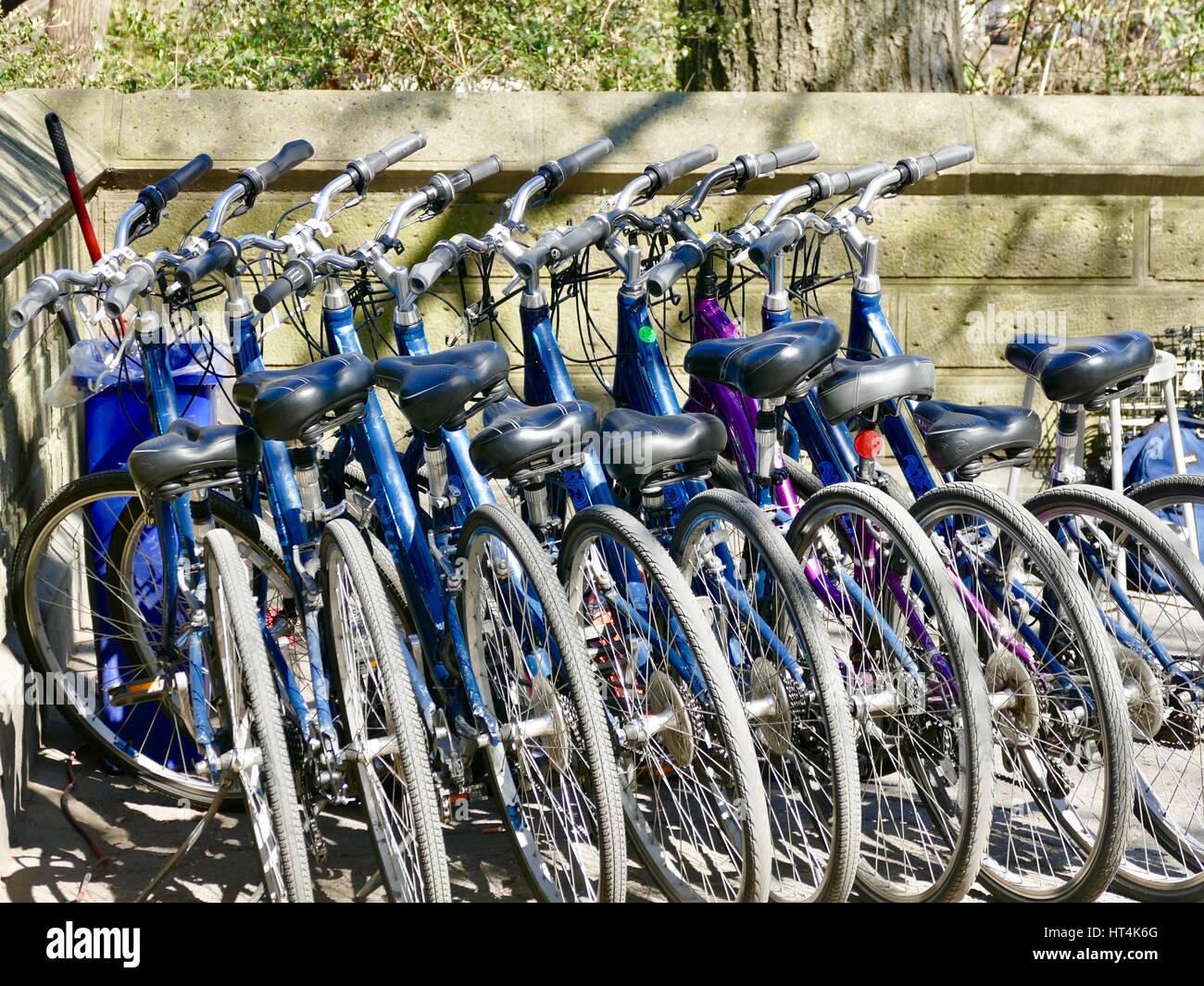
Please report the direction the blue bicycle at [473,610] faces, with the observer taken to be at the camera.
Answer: facing away from the viewer and to the left of the viewer
